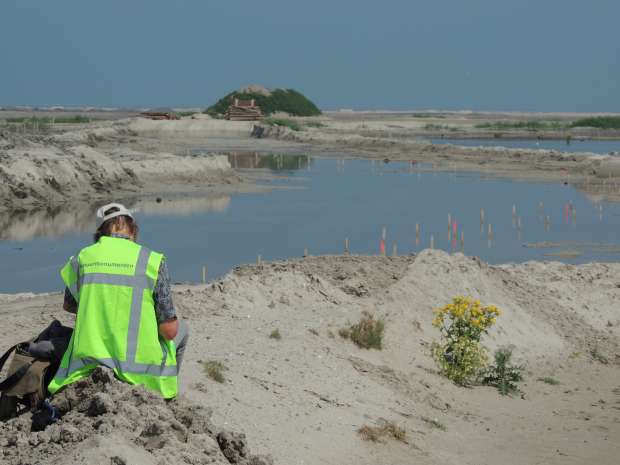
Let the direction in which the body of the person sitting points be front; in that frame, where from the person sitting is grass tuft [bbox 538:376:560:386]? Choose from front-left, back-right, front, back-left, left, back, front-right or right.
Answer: front-right

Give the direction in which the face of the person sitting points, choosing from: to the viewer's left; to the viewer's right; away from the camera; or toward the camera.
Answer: away from the camera

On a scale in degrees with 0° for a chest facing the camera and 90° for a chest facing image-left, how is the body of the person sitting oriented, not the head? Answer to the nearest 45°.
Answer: approximately 180°

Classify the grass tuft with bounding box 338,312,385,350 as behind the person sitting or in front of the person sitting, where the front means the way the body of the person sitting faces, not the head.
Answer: in front

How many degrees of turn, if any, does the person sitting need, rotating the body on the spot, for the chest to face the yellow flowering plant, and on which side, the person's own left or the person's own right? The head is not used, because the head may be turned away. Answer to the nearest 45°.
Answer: approximately 45° to the person's own right

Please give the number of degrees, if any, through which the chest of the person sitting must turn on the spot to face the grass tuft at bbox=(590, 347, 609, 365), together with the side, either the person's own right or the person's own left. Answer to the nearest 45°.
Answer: approximately 45° to the person's own right

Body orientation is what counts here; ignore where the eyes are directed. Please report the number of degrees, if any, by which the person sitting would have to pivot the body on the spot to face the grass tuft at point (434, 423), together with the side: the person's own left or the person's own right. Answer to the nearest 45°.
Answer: approximately 45° to the person's own right
